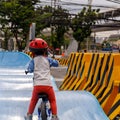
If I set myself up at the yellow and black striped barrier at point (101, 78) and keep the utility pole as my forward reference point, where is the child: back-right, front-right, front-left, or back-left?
back-left

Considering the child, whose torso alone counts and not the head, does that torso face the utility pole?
yes

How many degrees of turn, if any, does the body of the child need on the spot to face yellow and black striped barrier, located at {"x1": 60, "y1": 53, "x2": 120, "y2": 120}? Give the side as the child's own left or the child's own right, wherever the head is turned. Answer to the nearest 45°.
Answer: approximately 45° to the child's own right

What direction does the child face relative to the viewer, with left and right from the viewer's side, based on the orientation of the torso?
facing away from the viewer

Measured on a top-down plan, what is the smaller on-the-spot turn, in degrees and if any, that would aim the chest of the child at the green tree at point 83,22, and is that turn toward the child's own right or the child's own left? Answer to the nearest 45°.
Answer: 0° — they already face it

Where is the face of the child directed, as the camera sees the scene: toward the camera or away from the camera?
away from the camera
